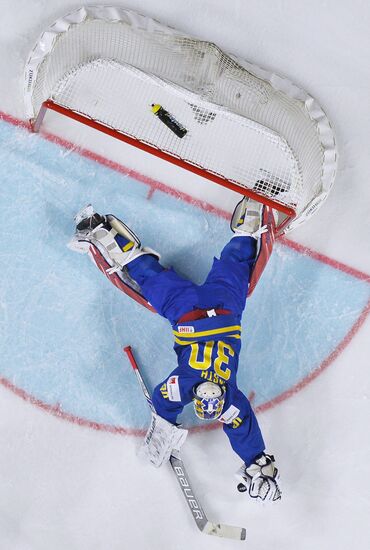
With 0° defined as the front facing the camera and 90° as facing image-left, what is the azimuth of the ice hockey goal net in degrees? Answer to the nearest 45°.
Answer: approximately 45°
